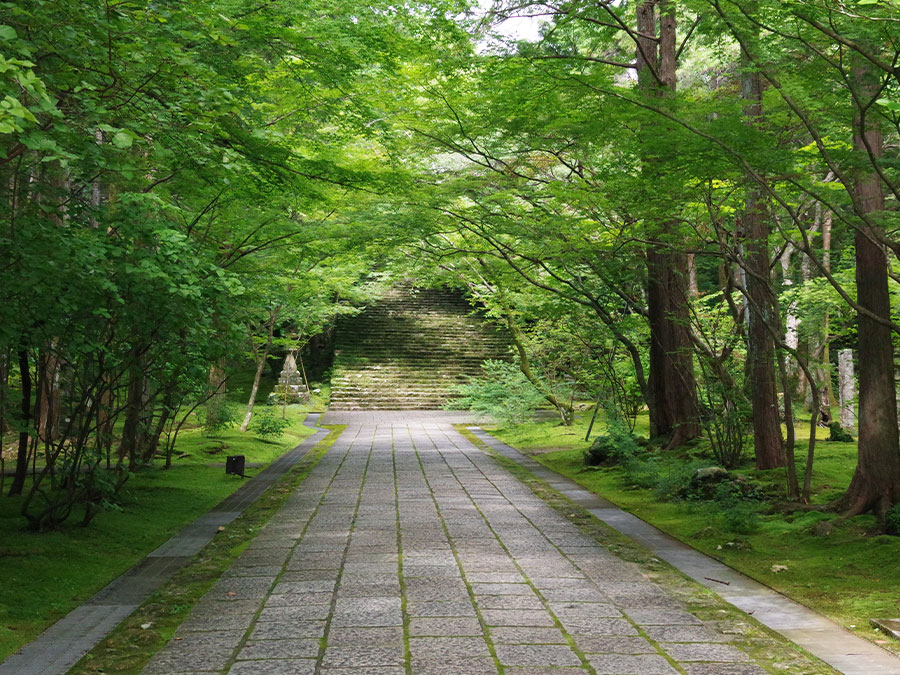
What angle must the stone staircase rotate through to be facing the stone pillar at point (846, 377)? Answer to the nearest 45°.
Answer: approximately 45° to its left

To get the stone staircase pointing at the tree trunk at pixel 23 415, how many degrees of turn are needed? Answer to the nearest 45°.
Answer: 0° — it already faces it

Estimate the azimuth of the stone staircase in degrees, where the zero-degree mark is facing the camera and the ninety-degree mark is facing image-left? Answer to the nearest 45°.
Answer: approximately 0°

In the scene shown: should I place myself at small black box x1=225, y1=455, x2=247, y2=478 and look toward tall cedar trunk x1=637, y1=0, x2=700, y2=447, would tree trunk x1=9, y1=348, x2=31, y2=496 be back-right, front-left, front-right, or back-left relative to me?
back-right
